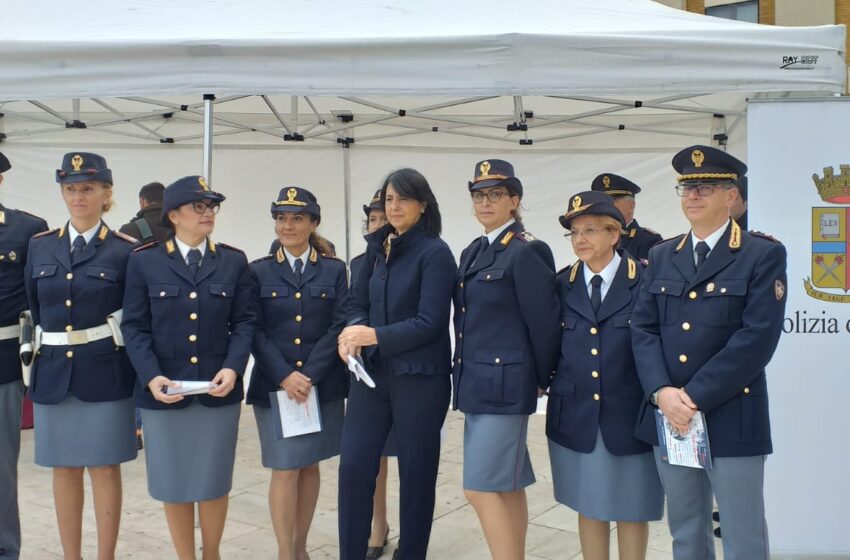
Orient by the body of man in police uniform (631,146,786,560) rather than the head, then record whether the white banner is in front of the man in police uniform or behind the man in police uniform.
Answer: behind

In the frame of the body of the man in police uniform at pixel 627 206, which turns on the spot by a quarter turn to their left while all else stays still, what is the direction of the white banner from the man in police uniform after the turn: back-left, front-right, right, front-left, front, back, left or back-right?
front

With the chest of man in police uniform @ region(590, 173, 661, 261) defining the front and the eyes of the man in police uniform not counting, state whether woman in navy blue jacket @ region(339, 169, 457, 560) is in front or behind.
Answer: in front

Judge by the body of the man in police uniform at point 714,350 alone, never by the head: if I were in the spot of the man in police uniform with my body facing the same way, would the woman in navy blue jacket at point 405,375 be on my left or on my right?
on my right

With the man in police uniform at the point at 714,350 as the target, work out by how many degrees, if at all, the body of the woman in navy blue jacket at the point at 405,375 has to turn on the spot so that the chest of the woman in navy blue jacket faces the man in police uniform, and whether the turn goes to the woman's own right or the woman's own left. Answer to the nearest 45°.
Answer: approximately 90° to the woman's own left

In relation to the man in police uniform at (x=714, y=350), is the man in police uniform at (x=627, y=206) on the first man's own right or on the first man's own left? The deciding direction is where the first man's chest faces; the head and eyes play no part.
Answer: on the first man's own right

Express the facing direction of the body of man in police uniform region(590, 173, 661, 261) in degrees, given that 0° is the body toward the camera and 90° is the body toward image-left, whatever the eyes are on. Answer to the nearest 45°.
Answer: approximately 45°

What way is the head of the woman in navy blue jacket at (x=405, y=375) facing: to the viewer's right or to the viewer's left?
to the viewer's left
